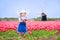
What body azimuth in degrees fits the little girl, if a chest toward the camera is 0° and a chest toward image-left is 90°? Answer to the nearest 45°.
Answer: approximately 315°
